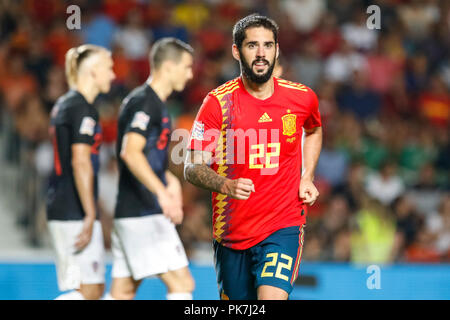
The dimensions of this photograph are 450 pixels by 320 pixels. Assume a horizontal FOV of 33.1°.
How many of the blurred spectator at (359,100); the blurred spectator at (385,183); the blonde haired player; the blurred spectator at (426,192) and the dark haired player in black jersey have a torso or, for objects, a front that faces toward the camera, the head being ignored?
3

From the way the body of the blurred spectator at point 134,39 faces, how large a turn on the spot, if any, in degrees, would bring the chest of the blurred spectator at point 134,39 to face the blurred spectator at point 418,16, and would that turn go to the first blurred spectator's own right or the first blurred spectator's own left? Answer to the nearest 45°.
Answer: approximately 90° to the first blurred spectator's own left

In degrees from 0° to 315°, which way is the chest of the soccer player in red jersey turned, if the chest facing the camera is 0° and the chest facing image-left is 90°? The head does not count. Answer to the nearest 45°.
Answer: approximately 0°

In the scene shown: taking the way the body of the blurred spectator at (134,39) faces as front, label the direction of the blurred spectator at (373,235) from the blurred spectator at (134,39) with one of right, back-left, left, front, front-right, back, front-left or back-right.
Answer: front-left
